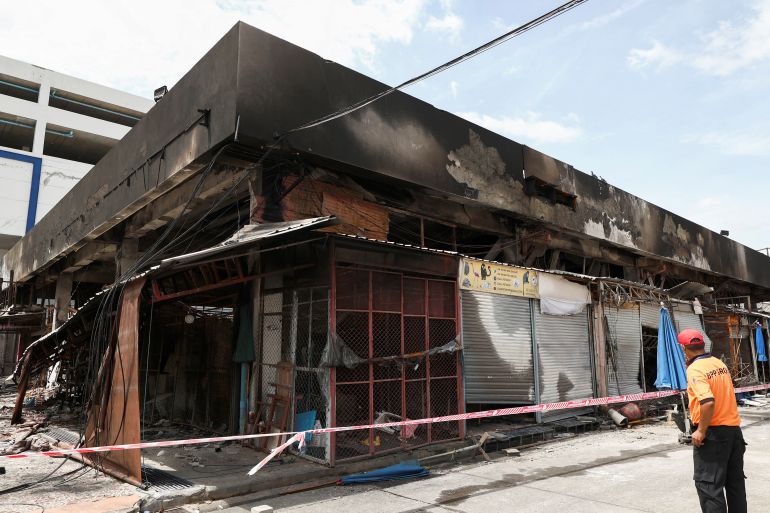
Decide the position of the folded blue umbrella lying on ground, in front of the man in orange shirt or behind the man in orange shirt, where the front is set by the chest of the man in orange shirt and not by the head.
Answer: in front

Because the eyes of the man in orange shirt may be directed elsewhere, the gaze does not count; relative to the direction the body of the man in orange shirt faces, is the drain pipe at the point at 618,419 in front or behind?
in front

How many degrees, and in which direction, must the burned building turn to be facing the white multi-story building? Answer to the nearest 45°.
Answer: approximately 180°

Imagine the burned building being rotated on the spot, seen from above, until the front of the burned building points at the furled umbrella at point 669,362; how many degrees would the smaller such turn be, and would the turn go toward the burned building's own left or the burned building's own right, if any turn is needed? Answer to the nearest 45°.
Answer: approximately 45° to the burned building's own left

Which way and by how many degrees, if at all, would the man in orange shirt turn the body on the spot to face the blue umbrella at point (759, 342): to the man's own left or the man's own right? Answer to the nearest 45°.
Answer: approximately 45° to the man's own right

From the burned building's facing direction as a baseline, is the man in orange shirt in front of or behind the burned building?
in front

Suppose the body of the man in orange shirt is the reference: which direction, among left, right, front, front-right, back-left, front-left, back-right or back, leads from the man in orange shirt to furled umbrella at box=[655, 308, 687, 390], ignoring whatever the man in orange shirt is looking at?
front-right

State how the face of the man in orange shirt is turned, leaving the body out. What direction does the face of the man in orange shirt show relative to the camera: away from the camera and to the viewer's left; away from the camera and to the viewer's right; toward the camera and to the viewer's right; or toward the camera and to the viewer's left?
away from the camera and to the viewer's left

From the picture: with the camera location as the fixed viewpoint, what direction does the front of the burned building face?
facing the viewer and to the right of the viewer

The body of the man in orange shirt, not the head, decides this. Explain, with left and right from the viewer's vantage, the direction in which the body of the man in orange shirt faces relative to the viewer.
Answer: facing away from the viewer and to the left of the viewer

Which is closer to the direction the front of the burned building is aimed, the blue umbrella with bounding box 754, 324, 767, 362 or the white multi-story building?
the blue umbrella

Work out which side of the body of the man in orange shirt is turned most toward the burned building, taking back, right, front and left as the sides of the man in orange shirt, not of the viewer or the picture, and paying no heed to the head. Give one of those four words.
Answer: front
